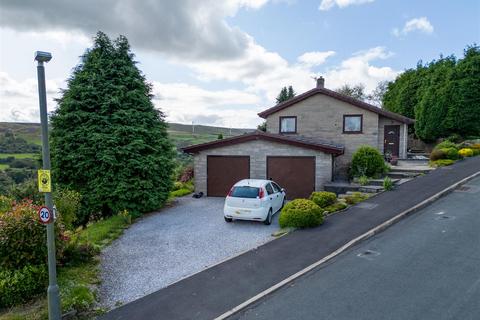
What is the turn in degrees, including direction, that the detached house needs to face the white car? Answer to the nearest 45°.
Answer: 0° — it already faces it

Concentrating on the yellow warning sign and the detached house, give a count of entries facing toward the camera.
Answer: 2

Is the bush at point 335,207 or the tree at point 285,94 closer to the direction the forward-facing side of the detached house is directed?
the bush

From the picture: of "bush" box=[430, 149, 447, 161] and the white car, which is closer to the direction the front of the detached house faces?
the white car

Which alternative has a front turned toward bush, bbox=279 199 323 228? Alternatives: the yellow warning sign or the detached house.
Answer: the detached house

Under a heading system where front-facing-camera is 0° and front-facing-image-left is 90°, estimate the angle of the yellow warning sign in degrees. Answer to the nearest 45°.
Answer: approximately 0°

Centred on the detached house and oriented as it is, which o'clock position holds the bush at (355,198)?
The bush is roughly at 11 o'clock from the detached house.

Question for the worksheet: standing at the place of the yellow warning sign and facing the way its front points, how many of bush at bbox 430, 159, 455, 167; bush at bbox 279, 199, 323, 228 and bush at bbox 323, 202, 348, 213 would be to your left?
3

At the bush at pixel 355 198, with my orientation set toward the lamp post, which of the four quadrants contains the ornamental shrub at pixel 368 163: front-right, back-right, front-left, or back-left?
back-right

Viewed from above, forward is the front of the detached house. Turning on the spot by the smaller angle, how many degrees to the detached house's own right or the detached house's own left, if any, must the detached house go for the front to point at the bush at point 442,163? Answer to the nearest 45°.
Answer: approximately 90° to the detached house's own left

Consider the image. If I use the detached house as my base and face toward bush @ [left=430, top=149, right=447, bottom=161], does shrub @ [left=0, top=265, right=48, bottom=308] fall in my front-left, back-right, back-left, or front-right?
back-right
